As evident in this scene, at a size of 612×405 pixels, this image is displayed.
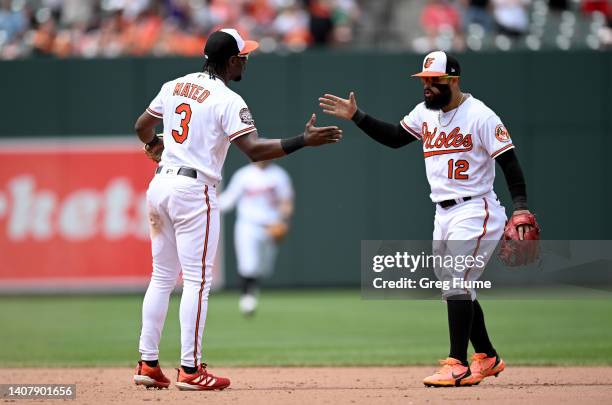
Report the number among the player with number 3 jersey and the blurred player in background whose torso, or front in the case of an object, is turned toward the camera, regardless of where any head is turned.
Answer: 1

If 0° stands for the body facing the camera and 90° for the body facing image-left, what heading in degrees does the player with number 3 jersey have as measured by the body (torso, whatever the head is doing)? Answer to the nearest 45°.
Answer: approximately 225°

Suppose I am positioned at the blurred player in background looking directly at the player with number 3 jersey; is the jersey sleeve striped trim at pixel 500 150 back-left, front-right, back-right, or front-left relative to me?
front-left

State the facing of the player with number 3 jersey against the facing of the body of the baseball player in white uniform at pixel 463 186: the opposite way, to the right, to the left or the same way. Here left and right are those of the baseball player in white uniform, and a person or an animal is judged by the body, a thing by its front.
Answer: the opposite way

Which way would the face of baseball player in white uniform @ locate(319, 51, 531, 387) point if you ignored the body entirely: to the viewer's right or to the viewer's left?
to the viewer's left

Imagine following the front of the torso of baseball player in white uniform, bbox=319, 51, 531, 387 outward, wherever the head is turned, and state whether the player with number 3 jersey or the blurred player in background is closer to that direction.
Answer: the player with number 3 jersey

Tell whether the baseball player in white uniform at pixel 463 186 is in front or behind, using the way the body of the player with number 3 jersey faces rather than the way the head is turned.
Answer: in front

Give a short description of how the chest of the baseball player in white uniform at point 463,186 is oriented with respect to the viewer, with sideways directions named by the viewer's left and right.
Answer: facing the viewer and to the left of the viewer

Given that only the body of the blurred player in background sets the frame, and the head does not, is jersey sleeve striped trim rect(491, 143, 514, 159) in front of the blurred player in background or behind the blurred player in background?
in front

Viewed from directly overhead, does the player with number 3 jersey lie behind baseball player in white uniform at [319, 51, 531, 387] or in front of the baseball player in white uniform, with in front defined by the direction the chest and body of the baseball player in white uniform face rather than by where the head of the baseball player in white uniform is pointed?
in front

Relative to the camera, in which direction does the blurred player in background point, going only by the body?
toward the camera

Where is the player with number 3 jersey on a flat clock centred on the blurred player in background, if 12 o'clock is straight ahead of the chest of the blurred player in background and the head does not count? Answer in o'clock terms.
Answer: The player with number 3 jersey is roughly at 12 o'clock from the blurred player in background.

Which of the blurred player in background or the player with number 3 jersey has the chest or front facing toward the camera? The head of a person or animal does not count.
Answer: the blurred player in background
